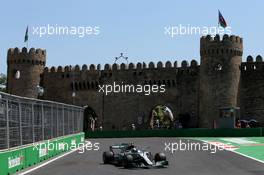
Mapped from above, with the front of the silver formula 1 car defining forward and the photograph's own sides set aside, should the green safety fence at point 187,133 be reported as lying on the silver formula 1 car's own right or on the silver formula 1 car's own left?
on the silver formula 1 car's own left

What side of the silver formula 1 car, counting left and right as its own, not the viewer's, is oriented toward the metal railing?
back

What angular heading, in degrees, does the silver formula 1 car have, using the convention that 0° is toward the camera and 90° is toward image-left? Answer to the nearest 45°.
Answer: approximately 315°
